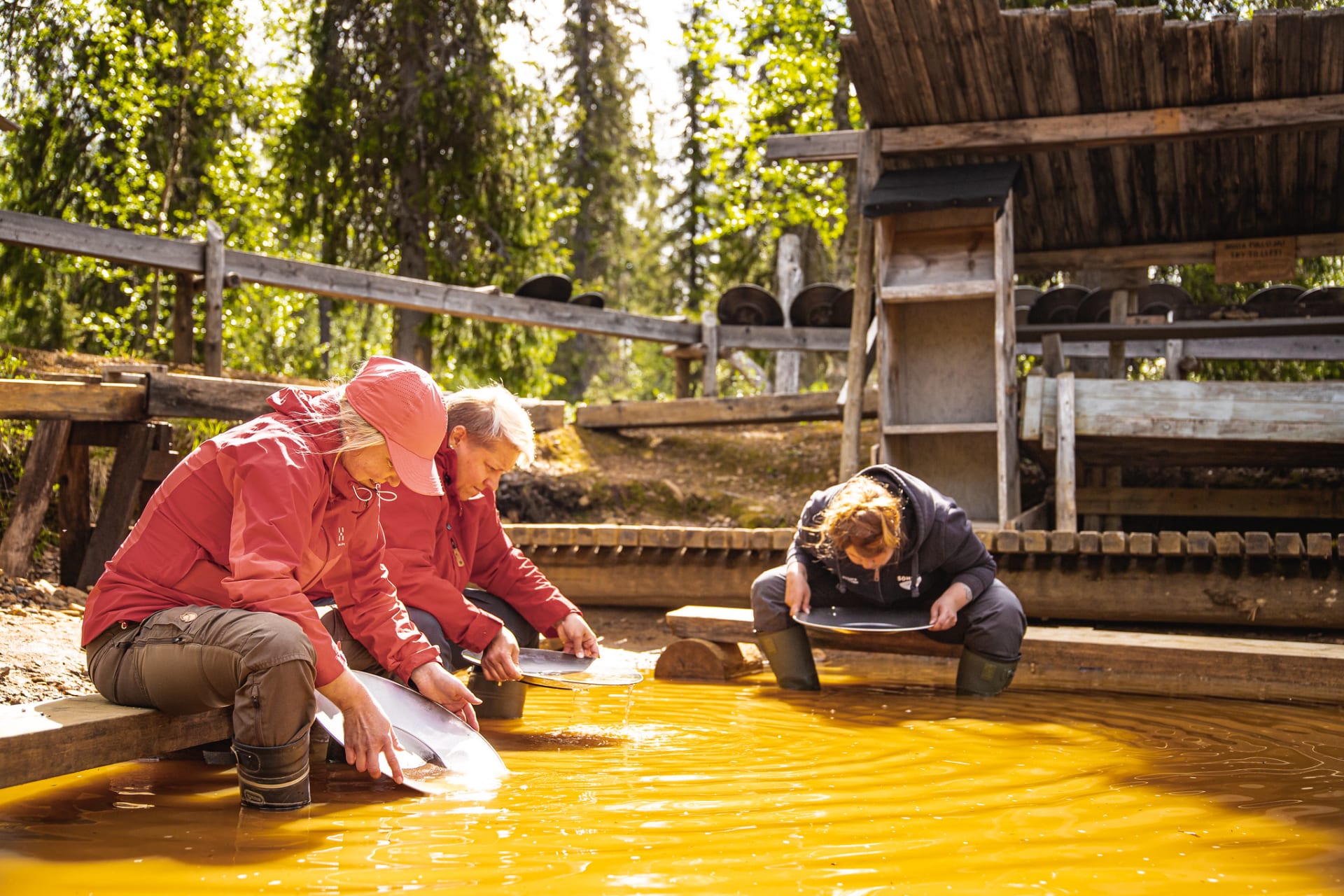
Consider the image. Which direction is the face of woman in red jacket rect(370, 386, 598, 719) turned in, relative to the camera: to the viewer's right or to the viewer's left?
to the viewer's right

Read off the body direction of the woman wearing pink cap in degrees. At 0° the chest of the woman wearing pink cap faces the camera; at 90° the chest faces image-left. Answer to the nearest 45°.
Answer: approximately 270°

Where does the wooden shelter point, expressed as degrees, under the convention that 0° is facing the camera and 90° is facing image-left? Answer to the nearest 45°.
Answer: approximately 0°

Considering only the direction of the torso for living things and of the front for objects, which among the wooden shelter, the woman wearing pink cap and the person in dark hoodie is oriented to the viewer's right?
the woman wearing pink cap

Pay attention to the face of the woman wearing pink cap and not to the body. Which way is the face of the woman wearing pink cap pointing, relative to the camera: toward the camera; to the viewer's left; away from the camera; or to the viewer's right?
to the viewer's right

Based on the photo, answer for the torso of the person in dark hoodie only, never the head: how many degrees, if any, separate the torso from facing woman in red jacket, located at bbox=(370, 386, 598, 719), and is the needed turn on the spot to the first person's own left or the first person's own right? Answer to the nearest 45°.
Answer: approximately 45° to the first person's own right

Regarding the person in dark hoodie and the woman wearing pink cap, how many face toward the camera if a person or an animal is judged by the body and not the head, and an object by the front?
1

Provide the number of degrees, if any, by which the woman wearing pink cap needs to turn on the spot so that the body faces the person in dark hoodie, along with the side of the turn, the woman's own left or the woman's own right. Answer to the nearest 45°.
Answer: approximately 45° to the woman's own left

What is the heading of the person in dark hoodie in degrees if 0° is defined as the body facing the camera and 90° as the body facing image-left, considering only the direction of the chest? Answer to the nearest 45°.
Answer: approximately 0°

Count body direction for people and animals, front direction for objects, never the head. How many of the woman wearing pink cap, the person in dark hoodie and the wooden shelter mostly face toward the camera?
2

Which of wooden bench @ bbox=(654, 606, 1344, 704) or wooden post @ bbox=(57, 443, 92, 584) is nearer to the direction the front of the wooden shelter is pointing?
the wooden bench
